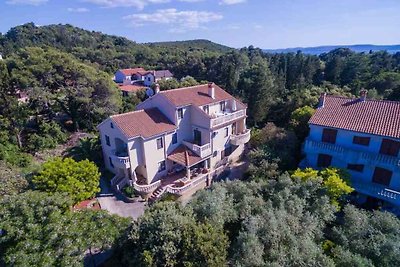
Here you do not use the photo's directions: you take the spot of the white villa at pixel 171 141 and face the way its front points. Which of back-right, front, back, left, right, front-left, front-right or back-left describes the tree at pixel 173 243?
front-right

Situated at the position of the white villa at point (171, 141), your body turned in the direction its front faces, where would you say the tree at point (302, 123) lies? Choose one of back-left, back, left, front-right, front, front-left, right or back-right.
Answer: front-left

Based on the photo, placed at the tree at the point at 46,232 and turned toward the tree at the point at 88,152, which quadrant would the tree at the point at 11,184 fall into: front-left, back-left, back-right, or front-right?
front-left

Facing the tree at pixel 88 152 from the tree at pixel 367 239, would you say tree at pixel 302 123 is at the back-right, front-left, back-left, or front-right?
front-right

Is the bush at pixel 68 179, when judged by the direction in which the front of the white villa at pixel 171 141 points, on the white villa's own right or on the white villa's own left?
on the white villa's own right

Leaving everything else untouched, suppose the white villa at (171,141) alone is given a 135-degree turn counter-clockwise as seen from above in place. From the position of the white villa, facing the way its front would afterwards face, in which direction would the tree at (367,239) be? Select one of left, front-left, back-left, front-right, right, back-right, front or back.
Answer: back-right

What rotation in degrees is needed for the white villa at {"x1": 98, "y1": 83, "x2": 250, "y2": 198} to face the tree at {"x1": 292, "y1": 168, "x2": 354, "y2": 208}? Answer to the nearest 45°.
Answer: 0° — it already faces it

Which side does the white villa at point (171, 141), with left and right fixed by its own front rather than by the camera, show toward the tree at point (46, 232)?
right

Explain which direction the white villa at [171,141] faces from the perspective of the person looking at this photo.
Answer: facing the viewer and to the right of the viewer

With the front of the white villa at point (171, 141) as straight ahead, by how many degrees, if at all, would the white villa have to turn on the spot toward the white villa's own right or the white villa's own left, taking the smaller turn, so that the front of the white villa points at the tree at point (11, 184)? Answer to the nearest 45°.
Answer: approximately 90° to the white villa's own right

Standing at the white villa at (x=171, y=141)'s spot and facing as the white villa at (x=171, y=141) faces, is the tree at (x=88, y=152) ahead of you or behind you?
behind

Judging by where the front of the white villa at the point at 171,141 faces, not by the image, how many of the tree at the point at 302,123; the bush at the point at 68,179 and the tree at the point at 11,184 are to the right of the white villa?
2

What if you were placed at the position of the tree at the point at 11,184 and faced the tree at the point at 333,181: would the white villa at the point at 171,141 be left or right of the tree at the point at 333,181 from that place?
left
